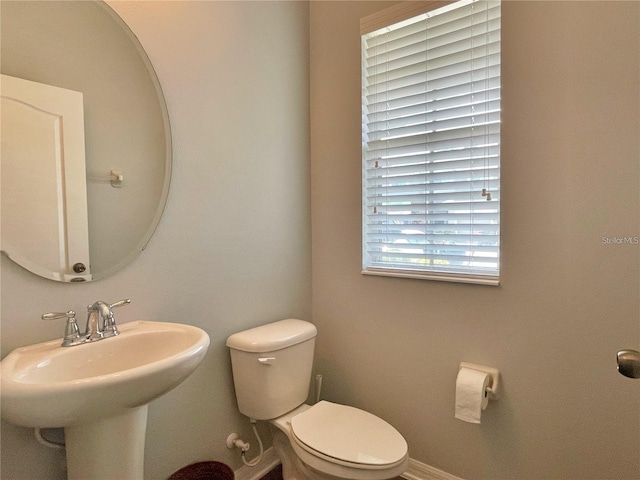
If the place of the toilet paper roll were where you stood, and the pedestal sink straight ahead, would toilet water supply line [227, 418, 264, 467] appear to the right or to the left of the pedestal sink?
right

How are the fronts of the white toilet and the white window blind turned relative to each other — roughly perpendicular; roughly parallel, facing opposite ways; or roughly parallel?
roughly perpendicular

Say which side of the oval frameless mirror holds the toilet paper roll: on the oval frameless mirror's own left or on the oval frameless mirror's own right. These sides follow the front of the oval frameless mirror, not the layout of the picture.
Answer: on the oval frameless mirror's own left

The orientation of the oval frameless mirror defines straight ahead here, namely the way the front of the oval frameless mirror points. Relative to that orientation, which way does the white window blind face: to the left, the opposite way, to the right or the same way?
to the right

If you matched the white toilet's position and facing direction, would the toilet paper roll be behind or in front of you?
in front
